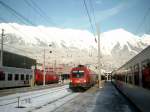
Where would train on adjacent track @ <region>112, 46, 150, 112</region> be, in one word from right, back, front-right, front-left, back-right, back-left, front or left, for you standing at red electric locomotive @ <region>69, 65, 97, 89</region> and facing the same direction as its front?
front-left

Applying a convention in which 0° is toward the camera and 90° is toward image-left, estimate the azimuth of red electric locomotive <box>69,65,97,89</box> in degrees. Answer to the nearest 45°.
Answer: approximately 45°
